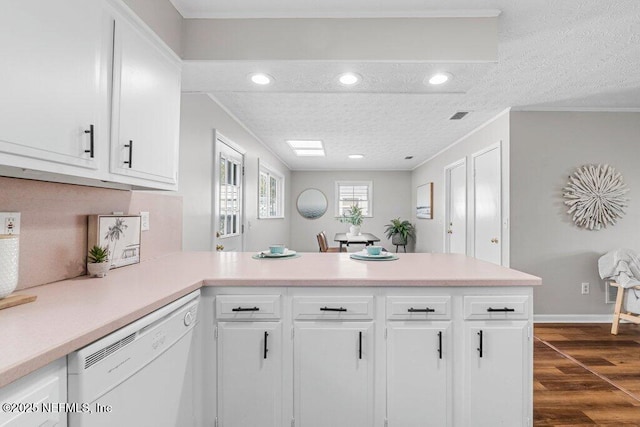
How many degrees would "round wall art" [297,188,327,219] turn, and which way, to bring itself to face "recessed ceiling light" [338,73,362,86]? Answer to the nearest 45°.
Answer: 0° — it already faces it

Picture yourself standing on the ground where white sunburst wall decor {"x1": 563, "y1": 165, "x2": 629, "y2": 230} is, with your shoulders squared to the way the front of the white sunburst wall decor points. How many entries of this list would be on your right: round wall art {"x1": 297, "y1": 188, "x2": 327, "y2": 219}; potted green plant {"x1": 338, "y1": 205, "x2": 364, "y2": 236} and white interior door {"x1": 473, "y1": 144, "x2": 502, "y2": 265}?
3

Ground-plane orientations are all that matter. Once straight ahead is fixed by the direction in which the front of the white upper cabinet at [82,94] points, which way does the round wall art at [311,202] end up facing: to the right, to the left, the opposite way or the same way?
to the right

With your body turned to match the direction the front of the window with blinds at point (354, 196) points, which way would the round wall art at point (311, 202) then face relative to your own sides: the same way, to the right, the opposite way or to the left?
the same way

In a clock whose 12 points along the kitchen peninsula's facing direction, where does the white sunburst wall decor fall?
The white sunburst wall decor is roughly at 8 o'clock from the kitchen peninsula.

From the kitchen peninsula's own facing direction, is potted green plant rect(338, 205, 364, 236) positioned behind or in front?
behind

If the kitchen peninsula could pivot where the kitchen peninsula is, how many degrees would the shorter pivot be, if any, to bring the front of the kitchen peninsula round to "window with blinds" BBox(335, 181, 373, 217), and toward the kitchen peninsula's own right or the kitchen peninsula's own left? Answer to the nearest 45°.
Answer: approximately 180°

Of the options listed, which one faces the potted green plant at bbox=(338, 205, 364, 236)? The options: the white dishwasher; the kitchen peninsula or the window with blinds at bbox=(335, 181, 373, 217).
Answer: the window with blinds

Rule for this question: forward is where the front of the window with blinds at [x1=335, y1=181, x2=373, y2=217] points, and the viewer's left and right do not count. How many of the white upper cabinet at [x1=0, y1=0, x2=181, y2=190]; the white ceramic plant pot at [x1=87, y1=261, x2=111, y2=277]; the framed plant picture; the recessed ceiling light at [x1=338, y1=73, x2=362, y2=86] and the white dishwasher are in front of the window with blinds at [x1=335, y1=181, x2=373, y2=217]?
5

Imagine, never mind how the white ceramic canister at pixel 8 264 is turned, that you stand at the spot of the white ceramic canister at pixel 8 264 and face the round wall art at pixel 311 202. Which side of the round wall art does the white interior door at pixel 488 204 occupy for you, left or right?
right

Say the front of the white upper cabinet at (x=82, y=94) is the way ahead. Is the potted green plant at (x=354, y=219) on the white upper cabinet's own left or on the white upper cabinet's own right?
on the white upper cabinet's own left

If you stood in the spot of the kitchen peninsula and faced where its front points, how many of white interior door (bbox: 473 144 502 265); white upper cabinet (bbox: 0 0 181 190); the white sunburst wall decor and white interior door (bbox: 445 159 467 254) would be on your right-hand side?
1

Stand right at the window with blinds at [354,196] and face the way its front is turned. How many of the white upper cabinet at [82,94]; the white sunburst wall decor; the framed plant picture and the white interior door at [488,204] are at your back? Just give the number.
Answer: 0

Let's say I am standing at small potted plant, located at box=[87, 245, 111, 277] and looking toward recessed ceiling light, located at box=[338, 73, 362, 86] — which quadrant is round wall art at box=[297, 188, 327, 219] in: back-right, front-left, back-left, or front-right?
front-left

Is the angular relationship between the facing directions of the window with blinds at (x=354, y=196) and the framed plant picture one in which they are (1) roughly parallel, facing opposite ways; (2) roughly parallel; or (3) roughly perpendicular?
roughly perpendicular
